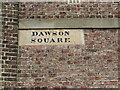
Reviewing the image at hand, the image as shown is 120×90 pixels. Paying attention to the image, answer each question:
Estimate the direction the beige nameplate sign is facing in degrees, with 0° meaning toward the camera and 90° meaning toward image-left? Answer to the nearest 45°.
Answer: approximately 0°
